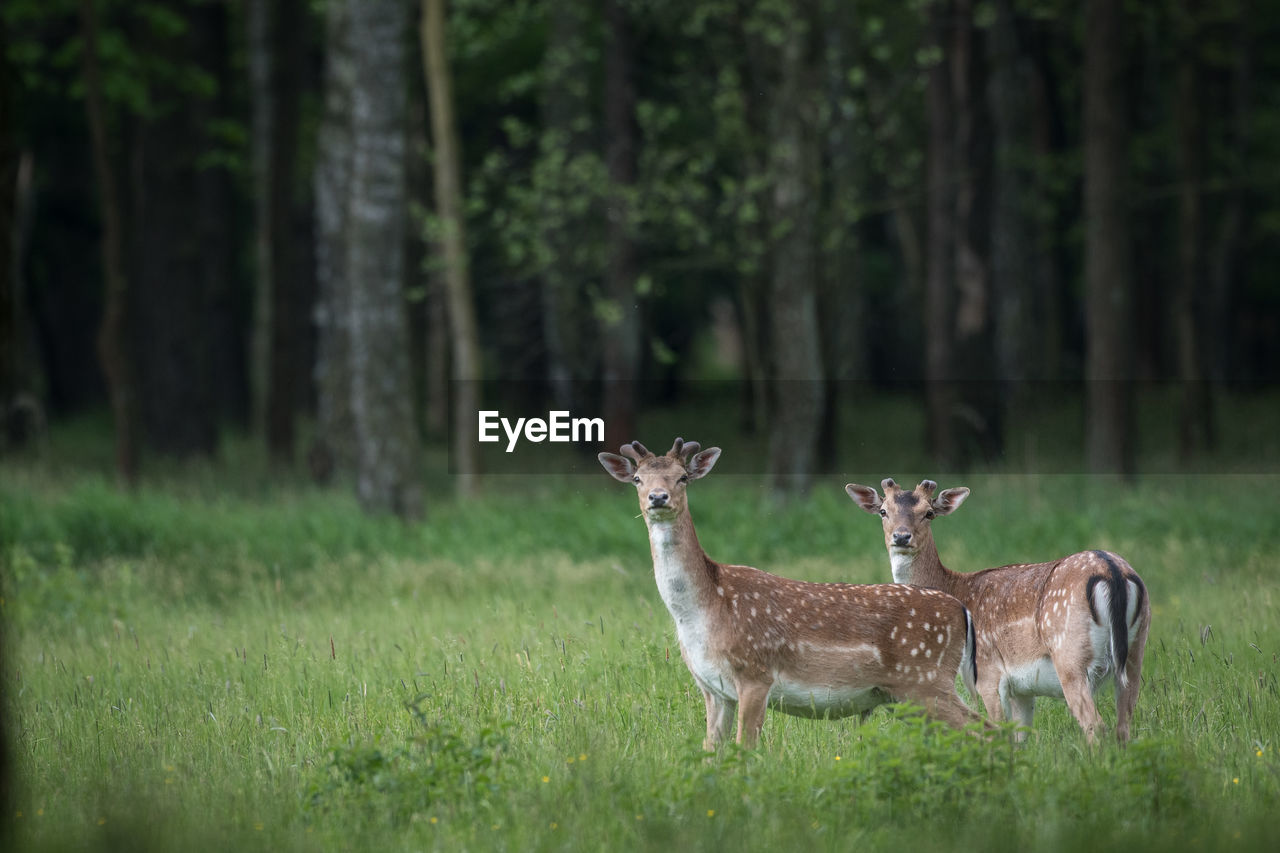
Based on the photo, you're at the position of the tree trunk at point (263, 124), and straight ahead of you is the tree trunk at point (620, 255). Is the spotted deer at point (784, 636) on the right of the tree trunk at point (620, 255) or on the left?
right

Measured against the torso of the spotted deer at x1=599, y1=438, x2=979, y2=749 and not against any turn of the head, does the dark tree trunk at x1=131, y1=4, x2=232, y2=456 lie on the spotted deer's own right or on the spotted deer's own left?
on the spotted deer's own right

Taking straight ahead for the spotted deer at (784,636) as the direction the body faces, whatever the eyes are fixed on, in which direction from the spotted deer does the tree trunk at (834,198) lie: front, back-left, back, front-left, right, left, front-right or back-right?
right

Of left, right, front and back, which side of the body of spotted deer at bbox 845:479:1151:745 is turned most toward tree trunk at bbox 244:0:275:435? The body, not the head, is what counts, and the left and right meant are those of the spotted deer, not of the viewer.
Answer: front

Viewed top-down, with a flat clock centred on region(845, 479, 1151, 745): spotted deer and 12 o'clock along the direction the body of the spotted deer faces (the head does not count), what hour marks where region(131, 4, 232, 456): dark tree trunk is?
The dark tree trunk is roughly at 12 o'clock from the spotted deer.

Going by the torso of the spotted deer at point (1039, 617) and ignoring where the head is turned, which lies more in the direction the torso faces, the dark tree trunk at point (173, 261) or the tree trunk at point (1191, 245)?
the dark tree trunk

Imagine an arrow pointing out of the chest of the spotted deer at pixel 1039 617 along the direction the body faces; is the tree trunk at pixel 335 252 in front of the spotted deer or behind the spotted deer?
in front

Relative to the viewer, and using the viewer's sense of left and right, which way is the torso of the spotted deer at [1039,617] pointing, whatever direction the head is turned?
facing away from the viewer and to the left of the viewer

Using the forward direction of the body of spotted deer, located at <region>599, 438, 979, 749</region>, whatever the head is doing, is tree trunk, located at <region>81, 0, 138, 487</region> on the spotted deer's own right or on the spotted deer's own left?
on the spotted deer's own right

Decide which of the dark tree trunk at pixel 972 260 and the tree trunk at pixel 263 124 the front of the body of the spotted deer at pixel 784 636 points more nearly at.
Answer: the tree trunk

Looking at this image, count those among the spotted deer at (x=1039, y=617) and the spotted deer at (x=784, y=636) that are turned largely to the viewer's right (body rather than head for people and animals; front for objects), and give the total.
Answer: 0

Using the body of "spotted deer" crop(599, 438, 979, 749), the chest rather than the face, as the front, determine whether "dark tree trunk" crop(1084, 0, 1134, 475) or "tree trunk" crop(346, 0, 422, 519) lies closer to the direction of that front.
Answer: the tree trunk

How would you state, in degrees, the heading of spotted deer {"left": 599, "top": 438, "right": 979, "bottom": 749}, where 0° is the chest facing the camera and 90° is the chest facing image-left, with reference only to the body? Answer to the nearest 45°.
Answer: approximately 90°

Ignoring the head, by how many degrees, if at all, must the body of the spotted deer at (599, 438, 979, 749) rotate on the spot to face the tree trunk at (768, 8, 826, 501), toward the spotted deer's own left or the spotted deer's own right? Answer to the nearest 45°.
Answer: approximately 90° to the spotted deer's own right
